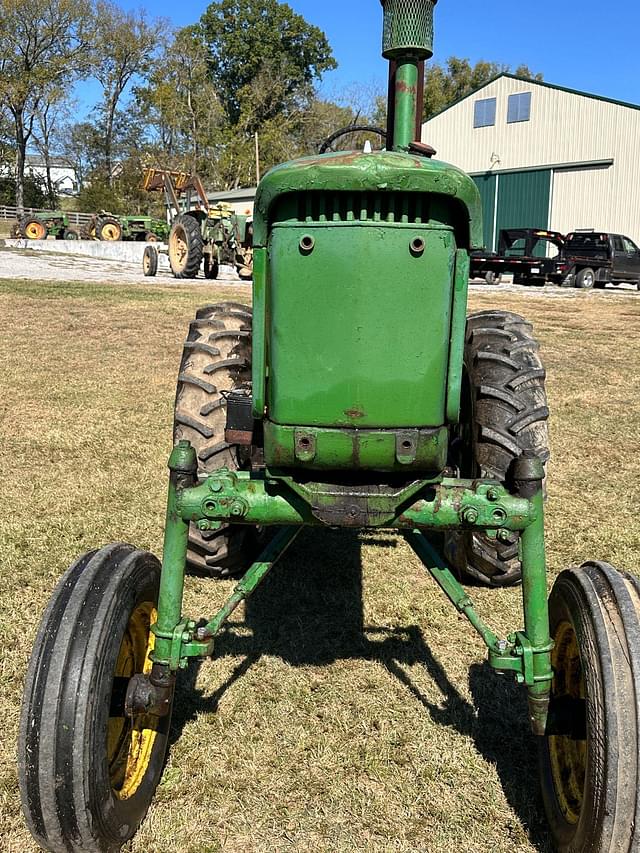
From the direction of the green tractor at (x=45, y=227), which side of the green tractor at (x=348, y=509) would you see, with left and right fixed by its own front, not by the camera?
back

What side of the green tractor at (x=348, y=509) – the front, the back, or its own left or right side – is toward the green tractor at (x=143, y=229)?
back

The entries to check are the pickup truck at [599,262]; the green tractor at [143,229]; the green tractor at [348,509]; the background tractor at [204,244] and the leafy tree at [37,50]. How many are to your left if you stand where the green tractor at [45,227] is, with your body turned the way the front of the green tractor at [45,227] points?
1

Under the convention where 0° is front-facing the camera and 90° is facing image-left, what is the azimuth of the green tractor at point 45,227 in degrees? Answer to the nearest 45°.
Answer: approximately 270°

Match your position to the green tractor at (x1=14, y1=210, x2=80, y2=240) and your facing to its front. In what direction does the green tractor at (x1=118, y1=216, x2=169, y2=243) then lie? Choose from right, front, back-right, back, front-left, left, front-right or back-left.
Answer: front-right

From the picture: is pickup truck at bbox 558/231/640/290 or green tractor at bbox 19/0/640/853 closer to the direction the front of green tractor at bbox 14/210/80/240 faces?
the pickup truck

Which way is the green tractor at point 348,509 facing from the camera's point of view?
toward the camera

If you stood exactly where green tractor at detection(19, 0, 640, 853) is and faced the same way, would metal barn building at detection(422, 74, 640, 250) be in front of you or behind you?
behind

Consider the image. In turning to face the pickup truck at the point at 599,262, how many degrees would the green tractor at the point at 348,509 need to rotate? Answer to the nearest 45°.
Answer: approximately 180°

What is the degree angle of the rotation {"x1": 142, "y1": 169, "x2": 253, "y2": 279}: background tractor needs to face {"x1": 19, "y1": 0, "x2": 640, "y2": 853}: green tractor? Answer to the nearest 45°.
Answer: approximately 135° to its left
